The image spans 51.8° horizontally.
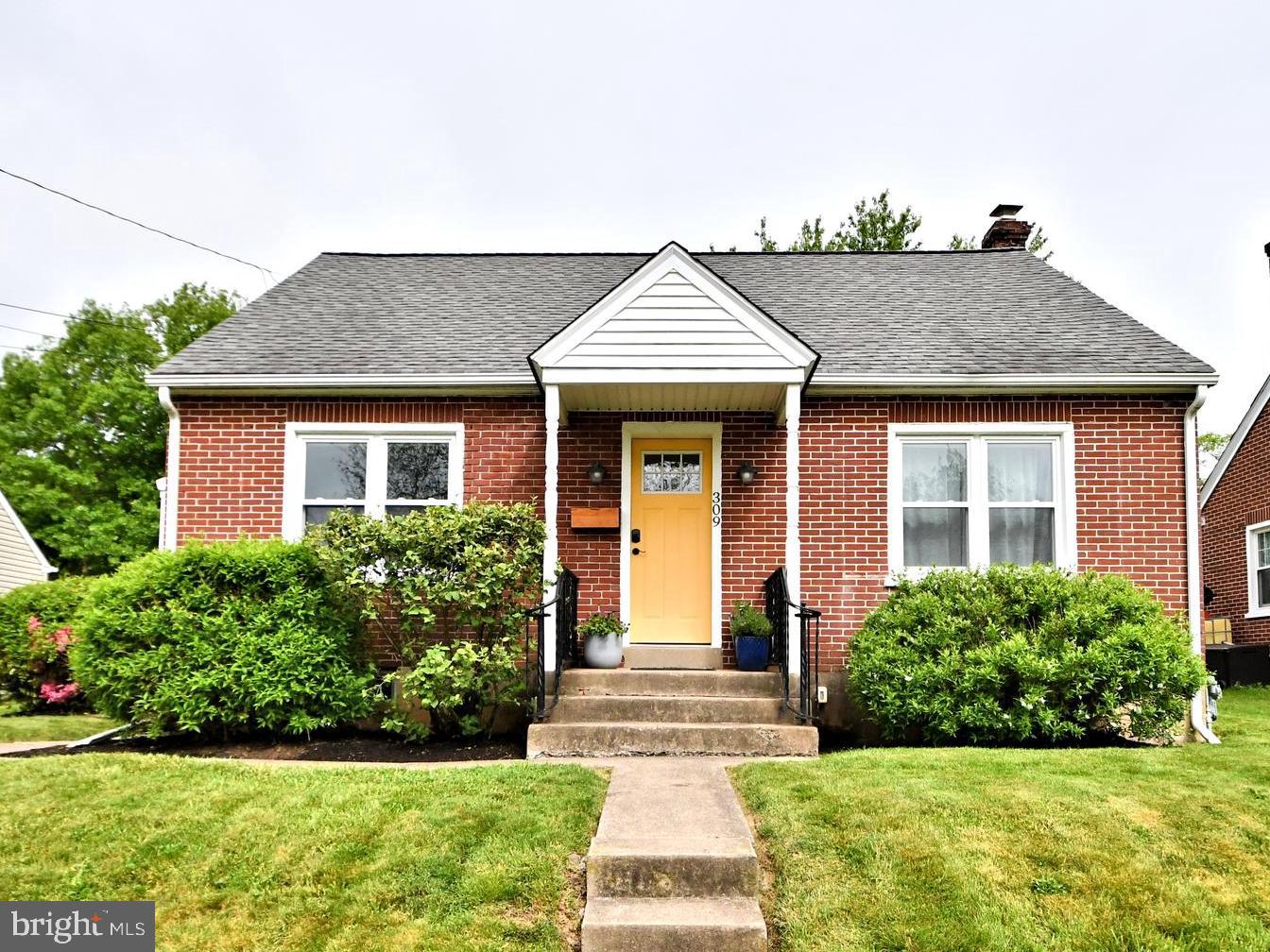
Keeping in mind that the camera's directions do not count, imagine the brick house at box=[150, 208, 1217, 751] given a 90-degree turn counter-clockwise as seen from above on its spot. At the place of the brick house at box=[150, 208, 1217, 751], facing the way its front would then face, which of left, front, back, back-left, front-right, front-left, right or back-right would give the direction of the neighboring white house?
back-left

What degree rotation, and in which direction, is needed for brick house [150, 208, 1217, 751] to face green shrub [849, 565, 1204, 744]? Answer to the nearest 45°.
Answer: approximately 45° to its left

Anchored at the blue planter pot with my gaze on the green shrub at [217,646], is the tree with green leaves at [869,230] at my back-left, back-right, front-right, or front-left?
back-right

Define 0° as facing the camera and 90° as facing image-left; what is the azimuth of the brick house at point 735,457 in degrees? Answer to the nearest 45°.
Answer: approximately 0°

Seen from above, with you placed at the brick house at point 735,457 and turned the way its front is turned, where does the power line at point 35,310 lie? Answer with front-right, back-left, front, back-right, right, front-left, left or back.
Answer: back-right

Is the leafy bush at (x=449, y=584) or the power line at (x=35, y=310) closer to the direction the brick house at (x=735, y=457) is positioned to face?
the leafy bush

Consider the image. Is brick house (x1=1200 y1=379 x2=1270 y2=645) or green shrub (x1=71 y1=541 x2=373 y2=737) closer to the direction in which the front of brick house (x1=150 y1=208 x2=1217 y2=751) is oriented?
the green shrub

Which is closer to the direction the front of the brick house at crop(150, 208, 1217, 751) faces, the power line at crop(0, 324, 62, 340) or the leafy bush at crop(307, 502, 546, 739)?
the leafy bush

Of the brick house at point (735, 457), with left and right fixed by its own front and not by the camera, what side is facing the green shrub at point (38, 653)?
right

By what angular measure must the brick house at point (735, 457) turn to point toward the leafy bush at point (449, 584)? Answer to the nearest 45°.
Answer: approximately 45° to its right
